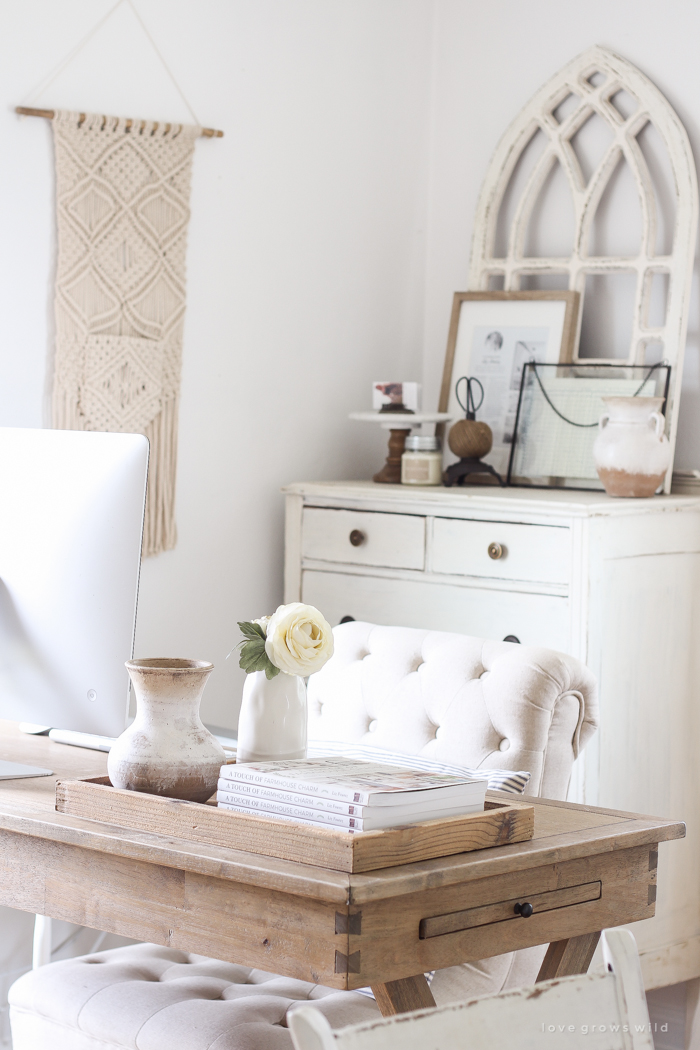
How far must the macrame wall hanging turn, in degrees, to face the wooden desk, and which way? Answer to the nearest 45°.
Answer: approximately 45° to its right

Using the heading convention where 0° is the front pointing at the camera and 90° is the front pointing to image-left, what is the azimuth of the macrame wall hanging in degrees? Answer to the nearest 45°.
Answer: approximately 315°

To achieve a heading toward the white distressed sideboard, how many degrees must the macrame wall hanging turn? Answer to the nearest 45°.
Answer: approximately 45° to its left
